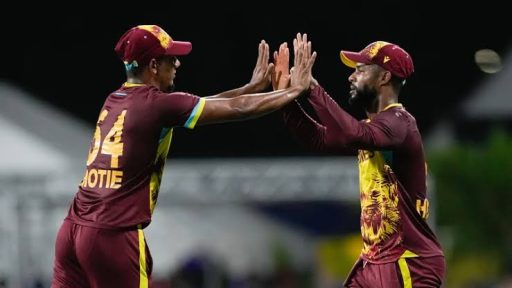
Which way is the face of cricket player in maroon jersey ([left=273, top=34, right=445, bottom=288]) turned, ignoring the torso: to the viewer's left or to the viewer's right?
to the viewer's left

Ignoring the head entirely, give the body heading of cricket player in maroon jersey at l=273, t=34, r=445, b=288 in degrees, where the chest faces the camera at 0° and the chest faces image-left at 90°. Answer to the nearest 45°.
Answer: approximately 90°

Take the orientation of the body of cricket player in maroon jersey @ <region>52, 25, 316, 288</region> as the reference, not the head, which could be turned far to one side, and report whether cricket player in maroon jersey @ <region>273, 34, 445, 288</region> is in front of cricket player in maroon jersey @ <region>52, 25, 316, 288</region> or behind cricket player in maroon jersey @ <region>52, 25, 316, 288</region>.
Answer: in front

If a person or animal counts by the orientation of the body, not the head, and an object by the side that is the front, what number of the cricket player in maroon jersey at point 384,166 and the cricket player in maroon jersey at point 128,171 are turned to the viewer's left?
1

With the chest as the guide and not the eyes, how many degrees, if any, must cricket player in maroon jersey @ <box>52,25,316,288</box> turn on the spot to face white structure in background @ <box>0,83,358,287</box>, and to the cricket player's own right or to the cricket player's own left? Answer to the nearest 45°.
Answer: approximately 45° to the cricket player's own left

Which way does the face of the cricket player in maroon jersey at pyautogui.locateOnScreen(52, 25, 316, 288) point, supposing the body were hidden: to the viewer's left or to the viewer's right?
to the viewer's right

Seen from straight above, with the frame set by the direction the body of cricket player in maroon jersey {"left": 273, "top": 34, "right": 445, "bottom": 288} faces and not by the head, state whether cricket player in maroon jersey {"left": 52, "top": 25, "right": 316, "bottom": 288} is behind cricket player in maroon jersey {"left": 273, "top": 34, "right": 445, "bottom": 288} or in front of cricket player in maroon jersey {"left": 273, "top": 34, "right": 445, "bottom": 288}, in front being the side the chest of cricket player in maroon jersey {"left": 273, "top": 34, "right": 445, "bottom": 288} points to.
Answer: in front

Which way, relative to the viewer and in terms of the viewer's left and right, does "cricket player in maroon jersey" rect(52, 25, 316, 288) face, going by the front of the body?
facing away from the viewer and to the right of the viewer
